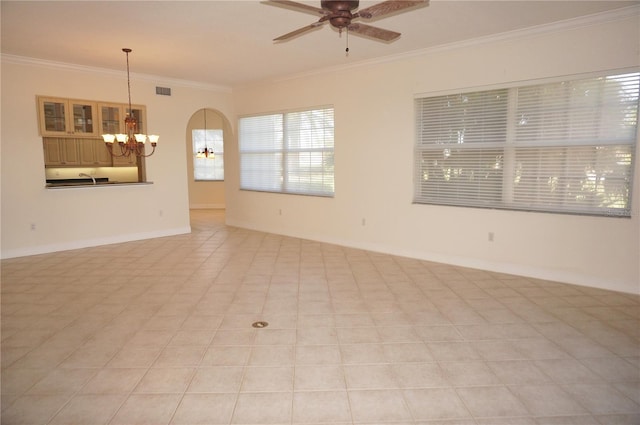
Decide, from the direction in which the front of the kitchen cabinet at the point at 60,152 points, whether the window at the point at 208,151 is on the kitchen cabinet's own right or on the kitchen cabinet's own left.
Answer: on the kitchen cabinet's own left

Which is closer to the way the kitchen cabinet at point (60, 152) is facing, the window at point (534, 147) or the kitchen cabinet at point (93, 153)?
the window

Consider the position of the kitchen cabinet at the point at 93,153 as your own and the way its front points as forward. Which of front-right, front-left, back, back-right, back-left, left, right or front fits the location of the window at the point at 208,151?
back-left

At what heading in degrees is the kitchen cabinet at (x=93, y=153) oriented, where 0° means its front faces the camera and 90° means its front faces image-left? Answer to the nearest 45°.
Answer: approximately 0°

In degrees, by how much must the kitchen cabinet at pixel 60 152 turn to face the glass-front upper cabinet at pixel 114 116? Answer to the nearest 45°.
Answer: approximately 45° to its left

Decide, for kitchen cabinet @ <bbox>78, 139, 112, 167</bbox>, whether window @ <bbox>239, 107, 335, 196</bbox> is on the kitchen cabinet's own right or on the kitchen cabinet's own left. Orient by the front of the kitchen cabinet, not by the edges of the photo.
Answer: on the kitchen cabinet's own left

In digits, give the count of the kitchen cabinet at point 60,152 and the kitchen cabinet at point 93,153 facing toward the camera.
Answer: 2

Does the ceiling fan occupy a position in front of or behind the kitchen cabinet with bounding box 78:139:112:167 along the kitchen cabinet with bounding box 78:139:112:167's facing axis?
in front

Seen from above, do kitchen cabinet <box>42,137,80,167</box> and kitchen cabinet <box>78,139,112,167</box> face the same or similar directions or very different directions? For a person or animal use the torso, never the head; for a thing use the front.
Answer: same or similar directions

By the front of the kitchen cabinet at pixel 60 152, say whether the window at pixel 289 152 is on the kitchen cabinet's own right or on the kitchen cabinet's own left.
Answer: on the kitchen cabinet's own left

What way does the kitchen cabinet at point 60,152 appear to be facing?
toward the camera

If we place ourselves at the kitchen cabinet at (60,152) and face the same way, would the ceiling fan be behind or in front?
in front

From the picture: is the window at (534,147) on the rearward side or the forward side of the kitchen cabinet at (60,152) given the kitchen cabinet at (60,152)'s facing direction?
on the forward side
